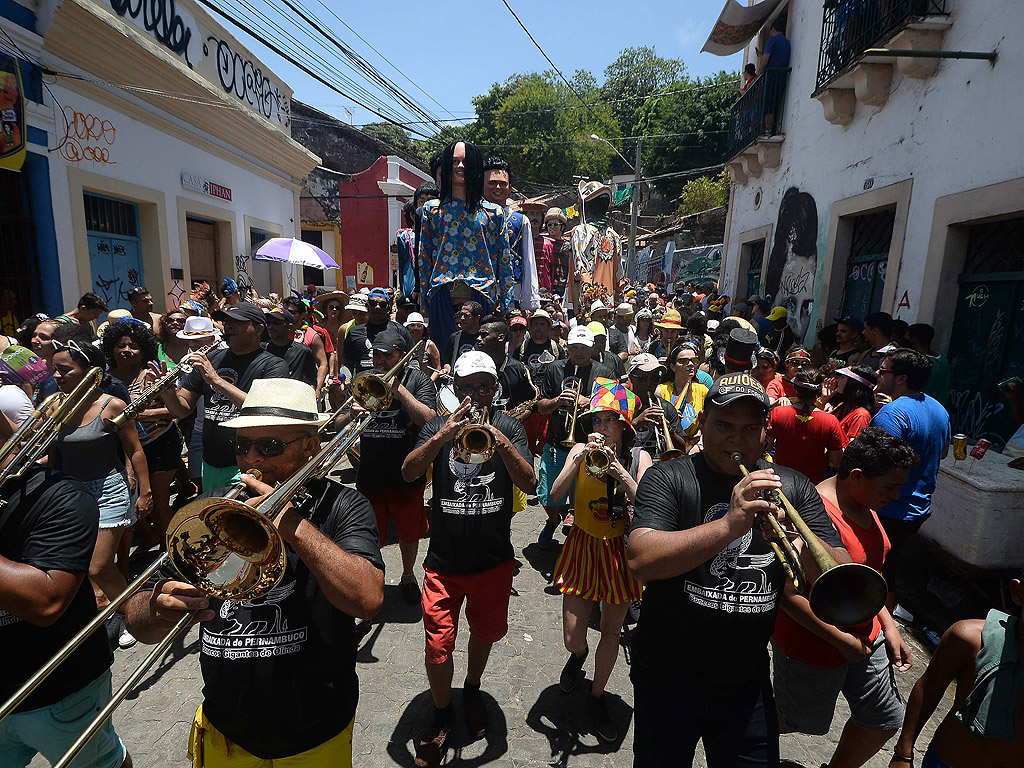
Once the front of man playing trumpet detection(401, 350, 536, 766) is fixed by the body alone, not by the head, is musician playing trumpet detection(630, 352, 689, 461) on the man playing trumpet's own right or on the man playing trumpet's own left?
on the man playing trumpet's own left

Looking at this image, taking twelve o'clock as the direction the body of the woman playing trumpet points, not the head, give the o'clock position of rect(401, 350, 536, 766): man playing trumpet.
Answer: The man playing trumpet is roughly at 2 o'clock from the woman playing trumpet.

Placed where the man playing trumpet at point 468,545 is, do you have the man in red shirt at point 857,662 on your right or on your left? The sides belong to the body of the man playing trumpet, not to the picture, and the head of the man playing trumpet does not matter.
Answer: on your left

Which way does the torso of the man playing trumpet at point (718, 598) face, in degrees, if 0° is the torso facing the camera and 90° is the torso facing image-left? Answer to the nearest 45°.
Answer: approximately 315°

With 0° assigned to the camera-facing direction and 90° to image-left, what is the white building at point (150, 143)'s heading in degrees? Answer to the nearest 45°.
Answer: approximately 315°

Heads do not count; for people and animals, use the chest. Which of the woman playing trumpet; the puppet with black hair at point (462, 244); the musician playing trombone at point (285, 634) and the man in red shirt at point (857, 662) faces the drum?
the puppet with black hair

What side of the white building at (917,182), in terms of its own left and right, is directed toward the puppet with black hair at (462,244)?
front

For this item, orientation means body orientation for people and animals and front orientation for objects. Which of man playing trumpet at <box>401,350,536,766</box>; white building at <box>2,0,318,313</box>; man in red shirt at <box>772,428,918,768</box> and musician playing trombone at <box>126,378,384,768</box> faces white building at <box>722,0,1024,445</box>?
white building at <box>2,0,318,313</box>

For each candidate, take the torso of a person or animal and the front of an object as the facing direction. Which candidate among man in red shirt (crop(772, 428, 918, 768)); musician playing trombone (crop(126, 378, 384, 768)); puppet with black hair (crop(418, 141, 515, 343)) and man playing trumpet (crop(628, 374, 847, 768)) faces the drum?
the puppet with black hair

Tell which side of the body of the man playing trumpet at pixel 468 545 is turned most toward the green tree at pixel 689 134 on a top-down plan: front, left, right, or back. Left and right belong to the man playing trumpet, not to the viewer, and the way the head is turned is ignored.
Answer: back

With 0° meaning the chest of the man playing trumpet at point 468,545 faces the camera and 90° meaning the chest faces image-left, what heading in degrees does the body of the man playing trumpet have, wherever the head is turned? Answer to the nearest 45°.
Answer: approximately 0°
